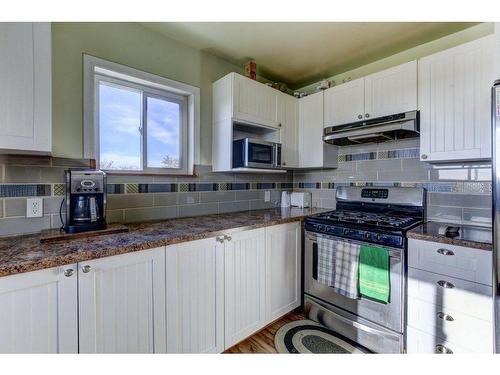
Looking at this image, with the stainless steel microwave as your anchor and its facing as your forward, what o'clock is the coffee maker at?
The coffee maker is roughly at 3 o'clock from the stainless steel microwave.

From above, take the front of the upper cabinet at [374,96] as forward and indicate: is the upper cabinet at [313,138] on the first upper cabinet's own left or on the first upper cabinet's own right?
on the first upper cabinet's own right

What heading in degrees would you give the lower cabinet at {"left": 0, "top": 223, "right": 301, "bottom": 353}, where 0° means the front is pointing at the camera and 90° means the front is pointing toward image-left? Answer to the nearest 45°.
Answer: approximately 315°

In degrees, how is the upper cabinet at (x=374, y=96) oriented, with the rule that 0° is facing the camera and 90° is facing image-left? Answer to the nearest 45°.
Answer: approximately 45°

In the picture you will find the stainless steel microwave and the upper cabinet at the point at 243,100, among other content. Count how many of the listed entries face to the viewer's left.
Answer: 0

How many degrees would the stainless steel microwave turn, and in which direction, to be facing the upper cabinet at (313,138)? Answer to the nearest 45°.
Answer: approximately 90° to its left

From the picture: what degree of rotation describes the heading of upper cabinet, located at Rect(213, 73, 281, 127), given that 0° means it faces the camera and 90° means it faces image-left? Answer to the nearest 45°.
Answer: approximately 315°

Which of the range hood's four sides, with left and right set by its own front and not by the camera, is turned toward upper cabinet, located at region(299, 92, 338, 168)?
right

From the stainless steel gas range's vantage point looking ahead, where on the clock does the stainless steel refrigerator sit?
The stainless steel refrigerator is roughly at 9 o'clock from the stainless steel gas range.
